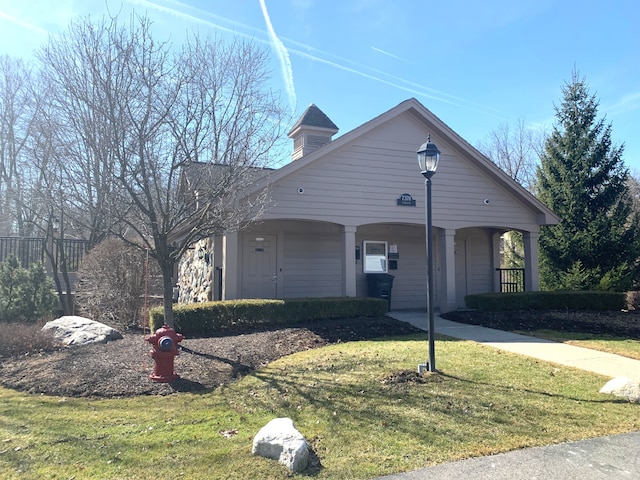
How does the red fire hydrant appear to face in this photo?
toward the camera

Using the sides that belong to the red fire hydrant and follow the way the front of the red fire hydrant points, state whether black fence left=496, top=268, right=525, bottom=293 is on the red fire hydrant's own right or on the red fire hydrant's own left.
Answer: on the red fire hydrant's own left

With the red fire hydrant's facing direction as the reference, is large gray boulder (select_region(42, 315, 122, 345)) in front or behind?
behind

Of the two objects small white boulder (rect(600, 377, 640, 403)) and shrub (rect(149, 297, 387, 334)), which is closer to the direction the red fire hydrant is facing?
the small white boulder

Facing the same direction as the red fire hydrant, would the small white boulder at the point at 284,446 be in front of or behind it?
in front

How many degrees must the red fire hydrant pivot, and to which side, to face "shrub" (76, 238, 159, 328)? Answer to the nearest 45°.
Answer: approximately 180°

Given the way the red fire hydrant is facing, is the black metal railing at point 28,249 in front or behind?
behind

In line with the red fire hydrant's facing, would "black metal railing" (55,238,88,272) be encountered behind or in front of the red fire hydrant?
behind

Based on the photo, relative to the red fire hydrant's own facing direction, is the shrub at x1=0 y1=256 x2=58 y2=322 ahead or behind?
behind

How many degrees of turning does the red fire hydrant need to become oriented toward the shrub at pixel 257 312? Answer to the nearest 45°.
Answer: approximately 135° to its left
